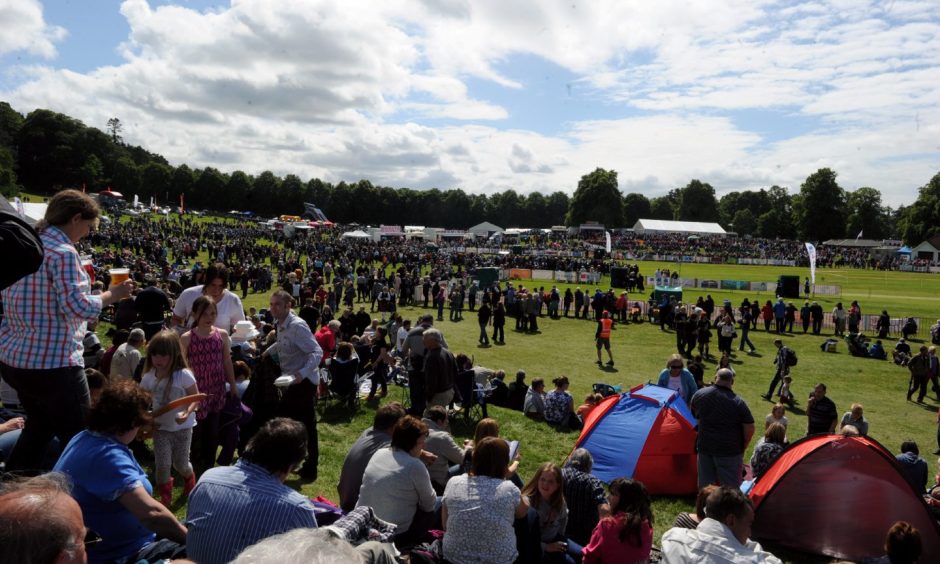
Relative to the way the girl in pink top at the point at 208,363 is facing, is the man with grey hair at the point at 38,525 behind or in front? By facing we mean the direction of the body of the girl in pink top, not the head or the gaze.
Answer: in front

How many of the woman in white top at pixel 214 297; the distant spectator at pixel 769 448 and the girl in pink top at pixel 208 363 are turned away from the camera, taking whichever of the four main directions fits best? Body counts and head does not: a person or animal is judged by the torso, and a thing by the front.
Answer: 1

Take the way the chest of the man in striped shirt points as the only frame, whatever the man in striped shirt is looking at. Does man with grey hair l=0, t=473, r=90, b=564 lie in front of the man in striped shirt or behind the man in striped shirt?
behind

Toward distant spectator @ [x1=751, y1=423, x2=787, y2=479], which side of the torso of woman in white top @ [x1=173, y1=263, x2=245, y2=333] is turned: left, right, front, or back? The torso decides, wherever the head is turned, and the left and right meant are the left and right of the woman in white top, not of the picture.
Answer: left

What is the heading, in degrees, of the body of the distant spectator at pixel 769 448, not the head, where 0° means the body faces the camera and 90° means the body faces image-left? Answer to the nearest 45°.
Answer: approximately 180°

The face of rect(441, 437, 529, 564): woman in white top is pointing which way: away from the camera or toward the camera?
away from the camera

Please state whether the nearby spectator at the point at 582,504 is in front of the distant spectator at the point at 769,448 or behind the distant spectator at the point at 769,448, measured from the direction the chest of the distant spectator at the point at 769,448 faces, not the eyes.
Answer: behind

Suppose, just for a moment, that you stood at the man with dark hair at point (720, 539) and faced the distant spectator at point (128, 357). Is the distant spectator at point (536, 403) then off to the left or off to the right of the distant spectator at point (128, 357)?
right
